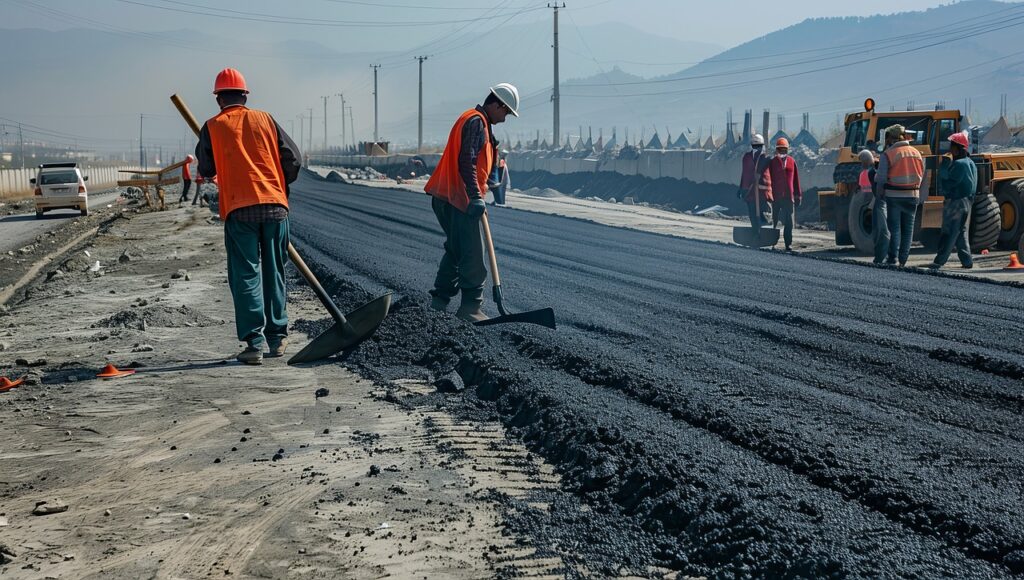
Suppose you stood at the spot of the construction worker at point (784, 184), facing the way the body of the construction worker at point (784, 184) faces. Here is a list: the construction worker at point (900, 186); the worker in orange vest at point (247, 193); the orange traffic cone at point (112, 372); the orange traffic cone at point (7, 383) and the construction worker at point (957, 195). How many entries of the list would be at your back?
0

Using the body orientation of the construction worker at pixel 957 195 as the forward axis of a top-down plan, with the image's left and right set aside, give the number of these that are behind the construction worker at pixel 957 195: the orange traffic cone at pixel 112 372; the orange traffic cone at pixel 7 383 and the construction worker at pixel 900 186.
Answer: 0

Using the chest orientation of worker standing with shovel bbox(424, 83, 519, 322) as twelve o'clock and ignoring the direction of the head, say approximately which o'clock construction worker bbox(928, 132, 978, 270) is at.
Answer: The construction worker is roughly at 11 o'clock from the worker standing with shovel.

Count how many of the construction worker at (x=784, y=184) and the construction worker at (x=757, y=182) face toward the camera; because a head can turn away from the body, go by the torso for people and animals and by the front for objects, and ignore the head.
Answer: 2

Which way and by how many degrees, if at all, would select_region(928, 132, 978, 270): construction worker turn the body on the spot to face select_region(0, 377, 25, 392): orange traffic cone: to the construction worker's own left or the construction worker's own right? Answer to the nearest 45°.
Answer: approximately 45° to the construction worker's own left

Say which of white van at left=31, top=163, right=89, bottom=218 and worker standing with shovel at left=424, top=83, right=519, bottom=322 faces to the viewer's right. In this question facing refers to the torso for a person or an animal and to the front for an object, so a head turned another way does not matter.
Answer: the worker standing with shovel

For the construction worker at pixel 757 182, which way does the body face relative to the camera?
toward the camera

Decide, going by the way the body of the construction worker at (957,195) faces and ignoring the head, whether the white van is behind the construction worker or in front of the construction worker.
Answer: in front

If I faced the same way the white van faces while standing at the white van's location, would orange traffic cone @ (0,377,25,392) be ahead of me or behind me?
behind

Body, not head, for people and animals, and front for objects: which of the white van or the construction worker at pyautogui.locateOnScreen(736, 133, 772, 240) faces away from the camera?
the white van

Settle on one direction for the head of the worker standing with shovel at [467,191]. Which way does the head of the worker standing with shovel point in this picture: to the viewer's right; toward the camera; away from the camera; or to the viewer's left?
to the viewer's right

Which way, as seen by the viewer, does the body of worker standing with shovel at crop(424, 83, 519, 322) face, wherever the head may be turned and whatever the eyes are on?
to the viewer's right

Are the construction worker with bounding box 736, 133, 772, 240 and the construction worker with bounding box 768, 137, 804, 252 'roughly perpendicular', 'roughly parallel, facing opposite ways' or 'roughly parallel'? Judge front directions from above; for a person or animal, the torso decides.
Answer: roughly parallel

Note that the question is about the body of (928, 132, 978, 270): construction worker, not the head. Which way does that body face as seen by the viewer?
to the viewer's left
